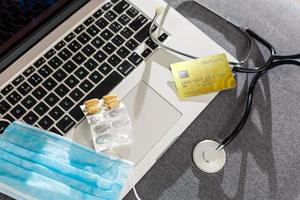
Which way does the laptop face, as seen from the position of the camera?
facing the viewer and to the right of the viewer
